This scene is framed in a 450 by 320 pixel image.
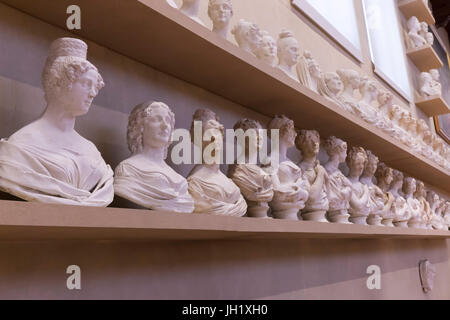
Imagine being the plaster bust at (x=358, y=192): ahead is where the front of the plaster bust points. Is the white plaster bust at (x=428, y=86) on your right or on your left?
on your left

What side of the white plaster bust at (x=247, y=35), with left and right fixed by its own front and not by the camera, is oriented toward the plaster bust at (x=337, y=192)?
left

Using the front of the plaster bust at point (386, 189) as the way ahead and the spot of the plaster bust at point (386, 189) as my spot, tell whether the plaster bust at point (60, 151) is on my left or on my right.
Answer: on my right

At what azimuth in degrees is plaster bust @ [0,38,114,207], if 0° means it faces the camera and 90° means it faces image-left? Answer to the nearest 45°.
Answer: approximately 315°
